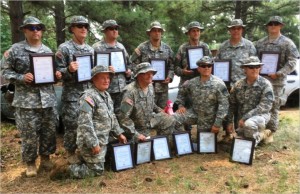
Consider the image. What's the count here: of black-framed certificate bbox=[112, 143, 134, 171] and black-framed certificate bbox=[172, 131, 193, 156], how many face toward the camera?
2

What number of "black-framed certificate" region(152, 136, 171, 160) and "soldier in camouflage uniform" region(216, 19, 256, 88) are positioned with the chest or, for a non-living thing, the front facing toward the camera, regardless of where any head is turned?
2

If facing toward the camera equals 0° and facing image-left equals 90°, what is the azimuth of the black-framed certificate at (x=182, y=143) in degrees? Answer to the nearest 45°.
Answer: approximately 0°

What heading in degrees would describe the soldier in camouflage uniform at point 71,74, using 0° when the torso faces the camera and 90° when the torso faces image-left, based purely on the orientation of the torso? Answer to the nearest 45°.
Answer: approximately 315°

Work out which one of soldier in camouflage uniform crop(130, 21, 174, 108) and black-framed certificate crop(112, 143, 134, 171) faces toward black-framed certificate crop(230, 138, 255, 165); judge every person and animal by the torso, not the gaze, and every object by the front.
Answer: the soldier in camouflage uniform

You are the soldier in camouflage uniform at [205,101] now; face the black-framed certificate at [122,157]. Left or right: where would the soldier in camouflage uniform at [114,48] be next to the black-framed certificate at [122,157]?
right
